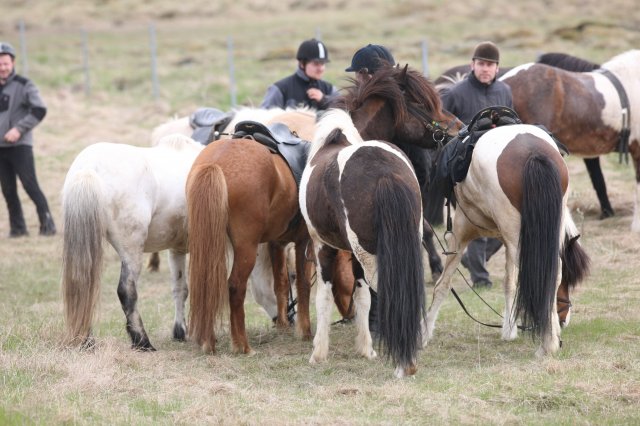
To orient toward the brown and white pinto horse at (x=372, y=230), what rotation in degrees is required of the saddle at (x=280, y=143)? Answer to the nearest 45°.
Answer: approximately 135° to its right

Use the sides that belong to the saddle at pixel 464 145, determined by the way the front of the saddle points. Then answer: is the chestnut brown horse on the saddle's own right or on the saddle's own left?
on the saddle's own left

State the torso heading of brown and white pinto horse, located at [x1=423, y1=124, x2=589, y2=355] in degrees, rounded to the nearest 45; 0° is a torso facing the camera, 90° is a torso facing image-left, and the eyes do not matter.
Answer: approximately 135°

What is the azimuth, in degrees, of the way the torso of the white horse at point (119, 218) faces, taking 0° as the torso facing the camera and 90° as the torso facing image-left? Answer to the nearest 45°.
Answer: approximately 225°

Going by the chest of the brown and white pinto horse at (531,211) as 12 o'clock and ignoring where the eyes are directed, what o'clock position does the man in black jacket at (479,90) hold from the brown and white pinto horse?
The man in black jacket is roughly at 1 o'clock from the brown and white pinto horse.

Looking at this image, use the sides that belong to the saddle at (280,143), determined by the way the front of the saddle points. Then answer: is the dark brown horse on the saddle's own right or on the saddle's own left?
on the saddle's own right

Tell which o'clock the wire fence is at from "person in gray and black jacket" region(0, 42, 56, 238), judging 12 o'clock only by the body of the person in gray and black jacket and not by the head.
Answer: The wire fence is roughly at 5 o'clock from the person in gray and black jacket.

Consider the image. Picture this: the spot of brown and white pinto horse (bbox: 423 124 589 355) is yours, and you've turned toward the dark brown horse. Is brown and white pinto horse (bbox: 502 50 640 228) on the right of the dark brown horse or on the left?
right

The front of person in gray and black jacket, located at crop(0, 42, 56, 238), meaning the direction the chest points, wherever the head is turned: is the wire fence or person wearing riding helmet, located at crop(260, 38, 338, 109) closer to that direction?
the person wearing riding helmet
